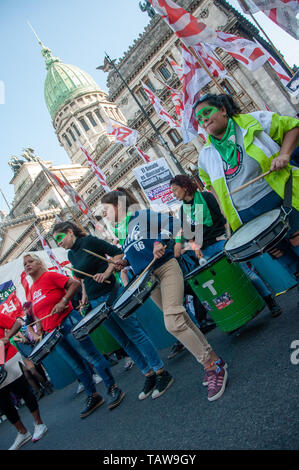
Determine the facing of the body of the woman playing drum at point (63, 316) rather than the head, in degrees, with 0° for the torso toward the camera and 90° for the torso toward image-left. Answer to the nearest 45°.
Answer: approximately 45°

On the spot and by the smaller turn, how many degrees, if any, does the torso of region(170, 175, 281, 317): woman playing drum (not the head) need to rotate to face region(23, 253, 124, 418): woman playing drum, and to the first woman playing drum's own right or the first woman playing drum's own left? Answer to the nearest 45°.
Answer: approximately 45° to the first woman playing drum's own right

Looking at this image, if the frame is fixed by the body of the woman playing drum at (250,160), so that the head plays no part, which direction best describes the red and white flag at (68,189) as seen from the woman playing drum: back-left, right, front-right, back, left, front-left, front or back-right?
right

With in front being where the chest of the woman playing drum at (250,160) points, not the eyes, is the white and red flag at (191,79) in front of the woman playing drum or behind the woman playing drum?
behind

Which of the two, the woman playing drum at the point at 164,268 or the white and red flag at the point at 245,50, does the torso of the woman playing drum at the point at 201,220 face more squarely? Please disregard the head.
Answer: the woman playing drum

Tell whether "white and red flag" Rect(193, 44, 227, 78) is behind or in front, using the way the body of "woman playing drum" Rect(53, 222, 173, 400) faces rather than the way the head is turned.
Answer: behind

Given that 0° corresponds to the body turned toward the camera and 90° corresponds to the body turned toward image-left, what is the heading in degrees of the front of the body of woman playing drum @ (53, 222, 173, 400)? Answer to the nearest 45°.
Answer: approximately 45°

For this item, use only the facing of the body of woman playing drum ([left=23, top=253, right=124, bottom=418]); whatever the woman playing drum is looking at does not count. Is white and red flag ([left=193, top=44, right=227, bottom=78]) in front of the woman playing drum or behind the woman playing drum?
behind
